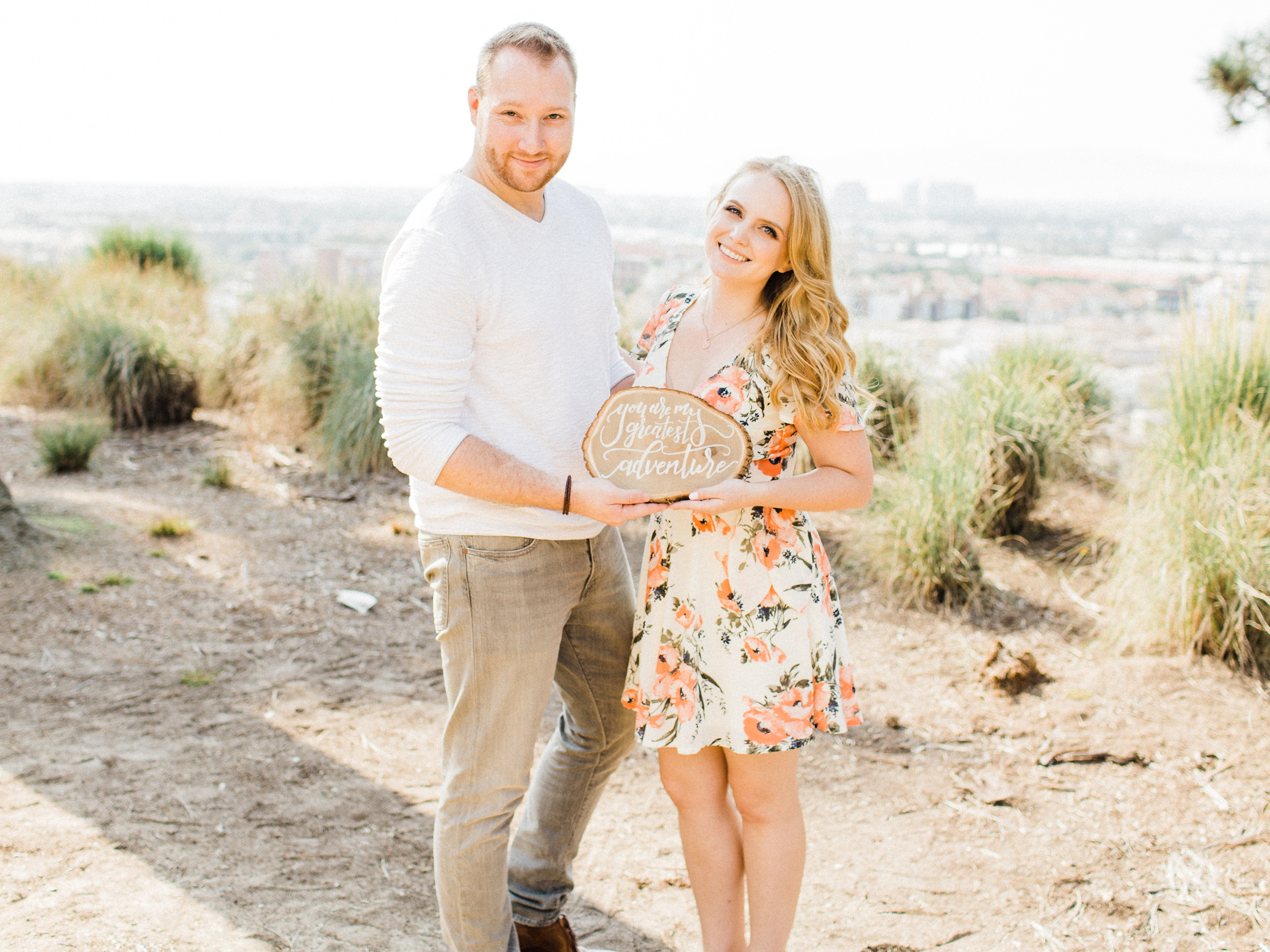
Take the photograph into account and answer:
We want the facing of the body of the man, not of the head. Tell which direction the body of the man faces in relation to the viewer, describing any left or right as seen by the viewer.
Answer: facing the viewer and to the right of the viewer

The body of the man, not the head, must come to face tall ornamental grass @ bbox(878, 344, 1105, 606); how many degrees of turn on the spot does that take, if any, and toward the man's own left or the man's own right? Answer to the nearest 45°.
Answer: approximately 90° to the man's own left

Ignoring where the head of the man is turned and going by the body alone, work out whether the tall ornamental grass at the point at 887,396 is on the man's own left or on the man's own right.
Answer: on the man's own left

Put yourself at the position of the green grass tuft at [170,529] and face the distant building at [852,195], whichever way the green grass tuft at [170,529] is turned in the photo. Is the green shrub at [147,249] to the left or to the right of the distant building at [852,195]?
left

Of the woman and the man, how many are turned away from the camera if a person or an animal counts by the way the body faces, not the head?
0

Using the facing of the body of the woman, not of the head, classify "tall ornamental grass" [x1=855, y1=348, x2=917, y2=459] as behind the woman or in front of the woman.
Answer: behind

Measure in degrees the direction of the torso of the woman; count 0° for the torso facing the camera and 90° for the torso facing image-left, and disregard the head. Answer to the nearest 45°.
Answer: approximately 45°

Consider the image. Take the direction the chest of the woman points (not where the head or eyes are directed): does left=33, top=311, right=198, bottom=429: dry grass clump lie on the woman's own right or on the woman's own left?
on the woman's own right

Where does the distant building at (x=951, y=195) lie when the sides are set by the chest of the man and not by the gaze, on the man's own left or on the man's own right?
on the man's own left

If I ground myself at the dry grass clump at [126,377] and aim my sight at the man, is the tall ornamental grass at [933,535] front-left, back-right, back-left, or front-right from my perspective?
front-left
